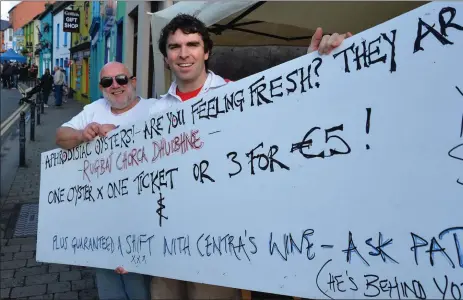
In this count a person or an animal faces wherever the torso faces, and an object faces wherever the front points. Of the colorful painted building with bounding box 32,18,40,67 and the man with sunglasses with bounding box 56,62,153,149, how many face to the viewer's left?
1

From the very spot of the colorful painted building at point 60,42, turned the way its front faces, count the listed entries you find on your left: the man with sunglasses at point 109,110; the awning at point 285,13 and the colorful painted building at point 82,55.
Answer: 3

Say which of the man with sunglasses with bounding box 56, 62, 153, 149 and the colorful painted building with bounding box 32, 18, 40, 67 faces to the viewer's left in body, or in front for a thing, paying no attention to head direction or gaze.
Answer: the colorful painted building

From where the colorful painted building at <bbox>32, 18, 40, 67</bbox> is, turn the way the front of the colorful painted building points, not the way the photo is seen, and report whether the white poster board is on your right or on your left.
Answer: on your left

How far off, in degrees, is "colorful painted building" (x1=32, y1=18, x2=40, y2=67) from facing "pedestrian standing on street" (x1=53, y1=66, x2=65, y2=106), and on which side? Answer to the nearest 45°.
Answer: approximately 90° to its left

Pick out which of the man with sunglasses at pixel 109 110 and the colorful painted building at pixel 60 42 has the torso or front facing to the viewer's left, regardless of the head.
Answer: the colorful painted building

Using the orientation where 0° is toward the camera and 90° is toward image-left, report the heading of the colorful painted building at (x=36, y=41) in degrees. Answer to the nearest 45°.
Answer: approximately 90°

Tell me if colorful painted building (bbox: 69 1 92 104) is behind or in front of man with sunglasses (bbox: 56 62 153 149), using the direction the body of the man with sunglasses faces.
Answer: behind

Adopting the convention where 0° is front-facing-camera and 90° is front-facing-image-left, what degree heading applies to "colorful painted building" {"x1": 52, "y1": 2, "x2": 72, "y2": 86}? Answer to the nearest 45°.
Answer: approximately 90°

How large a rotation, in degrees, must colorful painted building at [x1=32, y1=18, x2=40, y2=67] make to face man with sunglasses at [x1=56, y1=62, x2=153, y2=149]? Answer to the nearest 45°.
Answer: approximately 90° to its left

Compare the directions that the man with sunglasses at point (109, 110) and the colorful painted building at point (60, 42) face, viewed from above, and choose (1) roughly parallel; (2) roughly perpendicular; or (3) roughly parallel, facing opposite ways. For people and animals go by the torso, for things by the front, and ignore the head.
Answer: roughly perpendicular

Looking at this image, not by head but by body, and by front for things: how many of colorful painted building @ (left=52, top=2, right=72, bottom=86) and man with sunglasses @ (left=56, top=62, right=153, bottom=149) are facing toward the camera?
1
